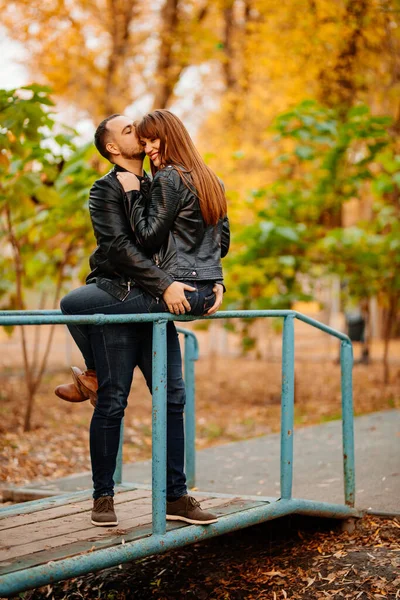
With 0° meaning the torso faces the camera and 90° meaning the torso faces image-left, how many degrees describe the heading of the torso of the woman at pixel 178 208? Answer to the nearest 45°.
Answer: approximately 135°

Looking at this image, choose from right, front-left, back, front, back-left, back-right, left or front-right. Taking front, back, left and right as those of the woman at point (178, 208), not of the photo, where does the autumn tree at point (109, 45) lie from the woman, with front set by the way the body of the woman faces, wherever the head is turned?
front-right

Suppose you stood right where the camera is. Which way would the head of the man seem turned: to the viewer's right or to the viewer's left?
to the viewer's right

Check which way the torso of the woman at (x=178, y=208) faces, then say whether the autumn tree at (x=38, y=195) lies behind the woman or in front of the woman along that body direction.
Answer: in front
